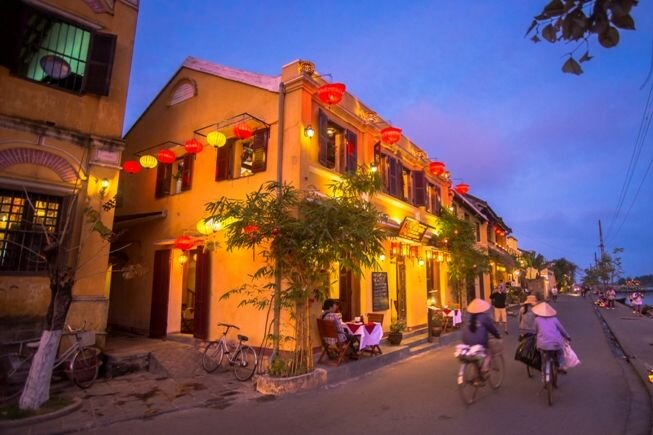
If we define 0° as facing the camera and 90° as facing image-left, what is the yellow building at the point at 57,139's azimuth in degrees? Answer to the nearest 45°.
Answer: approximately 315°

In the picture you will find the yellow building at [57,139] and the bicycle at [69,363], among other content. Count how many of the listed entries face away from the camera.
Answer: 0

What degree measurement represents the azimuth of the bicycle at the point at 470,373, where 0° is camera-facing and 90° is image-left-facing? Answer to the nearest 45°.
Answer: approximately 225°

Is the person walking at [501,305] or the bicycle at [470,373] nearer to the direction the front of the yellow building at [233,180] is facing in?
the bicycle

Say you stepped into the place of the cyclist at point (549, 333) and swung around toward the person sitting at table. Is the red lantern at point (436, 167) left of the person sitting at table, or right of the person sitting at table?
right

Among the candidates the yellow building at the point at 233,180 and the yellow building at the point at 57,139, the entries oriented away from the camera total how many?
0
